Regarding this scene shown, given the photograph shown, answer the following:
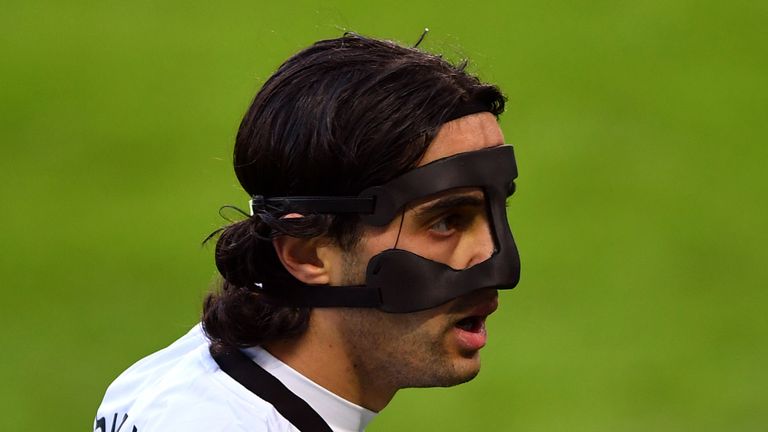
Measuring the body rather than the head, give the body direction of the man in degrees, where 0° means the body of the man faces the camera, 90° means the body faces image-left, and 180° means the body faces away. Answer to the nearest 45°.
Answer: approximately 270°
